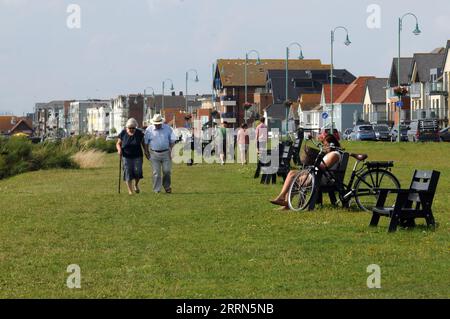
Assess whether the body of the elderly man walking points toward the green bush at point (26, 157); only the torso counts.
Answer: no

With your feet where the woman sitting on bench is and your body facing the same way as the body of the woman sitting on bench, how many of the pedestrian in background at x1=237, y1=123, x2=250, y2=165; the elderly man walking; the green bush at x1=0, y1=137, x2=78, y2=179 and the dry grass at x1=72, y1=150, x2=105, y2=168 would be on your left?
0

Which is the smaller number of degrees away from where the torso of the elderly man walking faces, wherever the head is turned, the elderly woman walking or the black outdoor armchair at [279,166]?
the elderly woman walking

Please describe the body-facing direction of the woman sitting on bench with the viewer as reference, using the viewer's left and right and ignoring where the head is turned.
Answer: facing to the left of the viewer

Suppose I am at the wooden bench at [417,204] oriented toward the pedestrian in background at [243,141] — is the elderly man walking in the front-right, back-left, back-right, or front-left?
front-left

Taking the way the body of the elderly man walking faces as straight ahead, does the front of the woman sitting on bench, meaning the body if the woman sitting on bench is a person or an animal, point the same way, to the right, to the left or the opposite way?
to the right

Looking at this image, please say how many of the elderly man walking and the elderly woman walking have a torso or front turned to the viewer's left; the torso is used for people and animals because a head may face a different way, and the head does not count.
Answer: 0

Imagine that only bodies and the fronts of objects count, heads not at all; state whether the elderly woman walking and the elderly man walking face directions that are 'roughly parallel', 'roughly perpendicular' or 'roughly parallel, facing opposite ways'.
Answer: roughly parallel

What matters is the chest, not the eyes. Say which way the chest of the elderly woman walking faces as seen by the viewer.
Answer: toward the camera

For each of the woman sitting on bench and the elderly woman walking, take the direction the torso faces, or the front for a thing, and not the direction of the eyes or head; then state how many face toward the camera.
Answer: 1

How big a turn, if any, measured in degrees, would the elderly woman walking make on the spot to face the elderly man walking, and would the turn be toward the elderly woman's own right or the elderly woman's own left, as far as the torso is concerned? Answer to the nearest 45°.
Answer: approximately 90° to the elderly woman's own left

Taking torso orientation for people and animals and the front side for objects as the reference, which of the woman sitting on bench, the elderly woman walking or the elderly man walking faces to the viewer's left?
the woman sitting on bench

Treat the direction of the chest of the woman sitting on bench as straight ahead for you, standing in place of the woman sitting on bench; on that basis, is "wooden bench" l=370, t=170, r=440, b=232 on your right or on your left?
on your left

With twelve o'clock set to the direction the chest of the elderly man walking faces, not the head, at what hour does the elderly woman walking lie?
The elderly woman walking is roughly at 3 o'clock from the elderly man walking.

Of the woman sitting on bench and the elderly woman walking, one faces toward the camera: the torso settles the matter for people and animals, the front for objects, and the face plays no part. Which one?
the elderly woman walking

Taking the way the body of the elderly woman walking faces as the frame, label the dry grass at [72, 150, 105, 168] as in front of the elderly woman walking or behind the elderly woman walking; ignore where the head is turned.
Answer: behind

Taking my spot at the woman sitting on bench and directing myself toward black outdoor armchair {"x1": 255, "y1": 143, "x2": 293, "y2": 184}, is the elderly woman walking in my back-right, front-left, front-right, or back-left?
front-left

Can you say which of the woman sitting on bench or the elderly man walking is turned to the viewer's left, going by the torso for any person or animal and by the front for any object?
the woman sitting on bench
